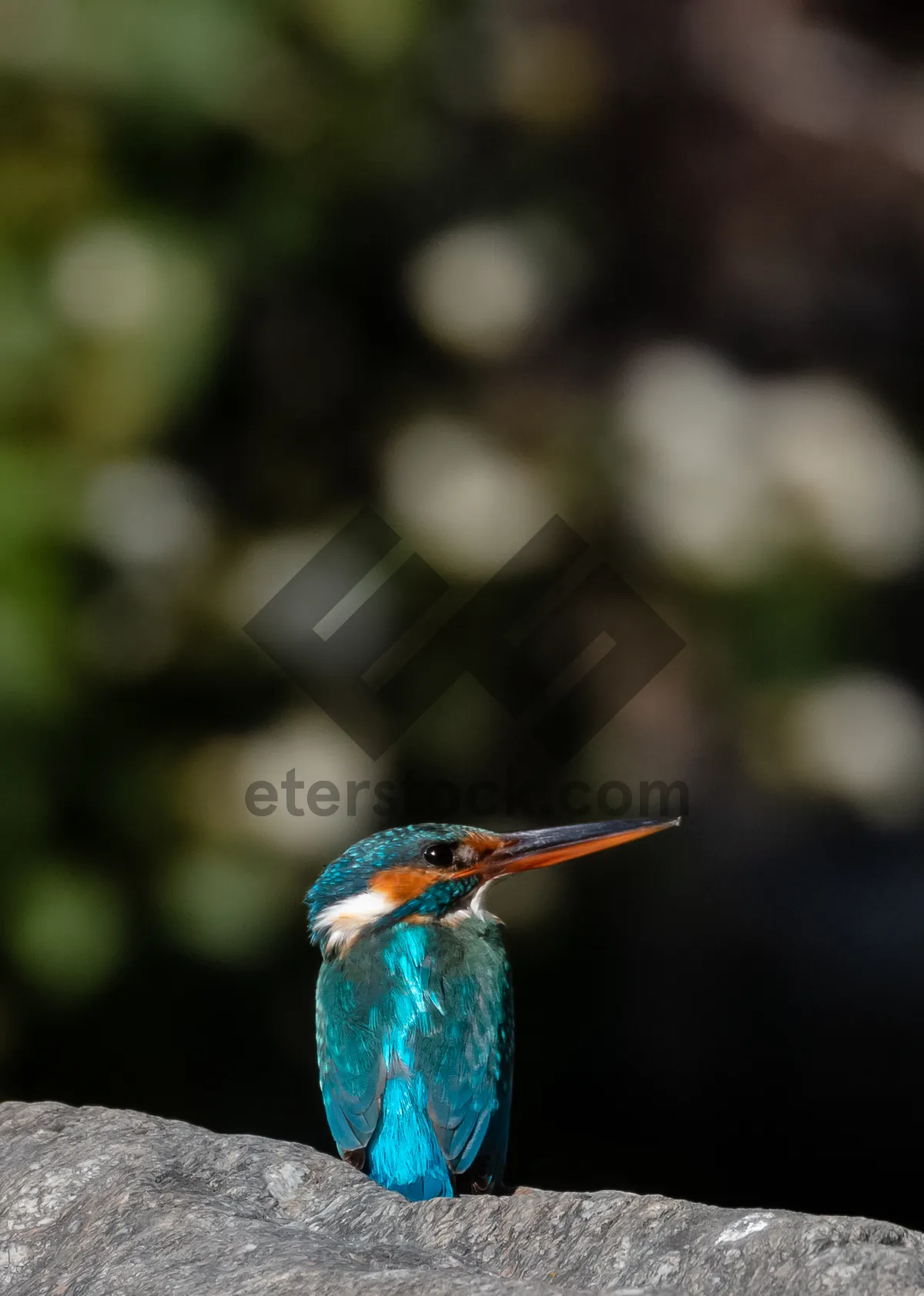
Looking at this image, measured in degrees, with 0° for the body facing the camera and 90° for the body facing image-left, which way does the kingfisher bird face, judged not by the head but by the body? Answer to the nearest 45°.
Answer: approximately 180°
